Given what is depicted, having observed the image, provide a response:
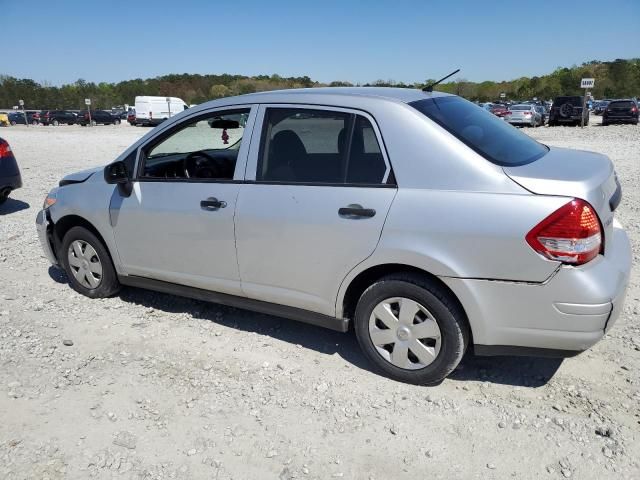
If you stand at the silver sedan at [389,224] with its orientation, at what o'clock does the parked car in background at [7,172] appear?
The parked car in background is roughly at 12 o'clock from the silver sedan.

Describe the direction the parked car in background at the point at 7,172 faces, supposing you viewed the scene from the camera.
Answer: facing to the left of the viewer

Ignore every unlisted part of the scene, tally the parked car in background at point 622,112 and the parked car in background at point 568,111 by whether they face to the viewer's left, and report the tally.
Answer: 0

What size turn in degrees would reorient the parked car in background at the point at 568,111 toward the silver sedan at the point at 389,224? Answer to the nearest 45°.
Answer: approximately 180°

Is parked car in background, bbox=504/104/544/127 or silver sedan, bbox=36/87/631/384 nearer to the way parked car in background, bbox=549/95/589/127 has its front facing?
the parked car in background

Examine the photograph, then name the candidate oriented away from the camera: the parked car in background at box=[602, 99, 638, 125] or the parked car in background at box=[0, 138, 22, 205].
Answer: the parked car in background at box=[602, 99, 638, 125]

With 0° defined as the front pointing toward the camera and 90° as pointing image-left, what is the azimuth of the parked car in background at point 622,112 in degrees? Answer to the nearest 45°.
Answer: approximately 180°

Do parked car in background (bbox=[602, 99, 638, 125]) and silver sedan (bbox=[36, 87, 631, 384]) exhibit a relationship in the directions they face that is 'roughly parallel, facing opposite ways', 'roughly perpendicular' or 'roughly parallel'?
roughly perpendicular

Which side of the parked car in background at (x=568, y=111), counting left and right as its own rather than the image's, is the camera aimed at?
back

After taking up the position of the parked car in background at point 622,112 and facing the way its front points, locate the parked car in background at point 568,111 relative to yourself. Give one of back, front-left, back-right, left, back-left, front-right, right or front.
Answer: left

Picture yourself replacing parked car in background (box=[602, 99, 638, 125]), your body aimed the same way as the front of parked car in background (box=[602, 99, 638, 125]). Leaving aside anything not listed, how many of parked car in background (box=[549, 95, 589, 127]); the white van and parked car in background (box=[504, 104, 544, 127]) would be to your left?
3

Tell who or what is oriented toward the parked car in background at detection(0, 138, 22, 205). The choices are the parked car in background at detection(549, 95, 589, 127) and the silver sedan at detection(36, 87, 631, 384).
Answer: the silver sedan

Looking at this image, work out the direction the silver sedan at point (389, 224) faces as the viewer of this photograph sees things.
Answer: facing away from the viewer and to the left of the viewer
